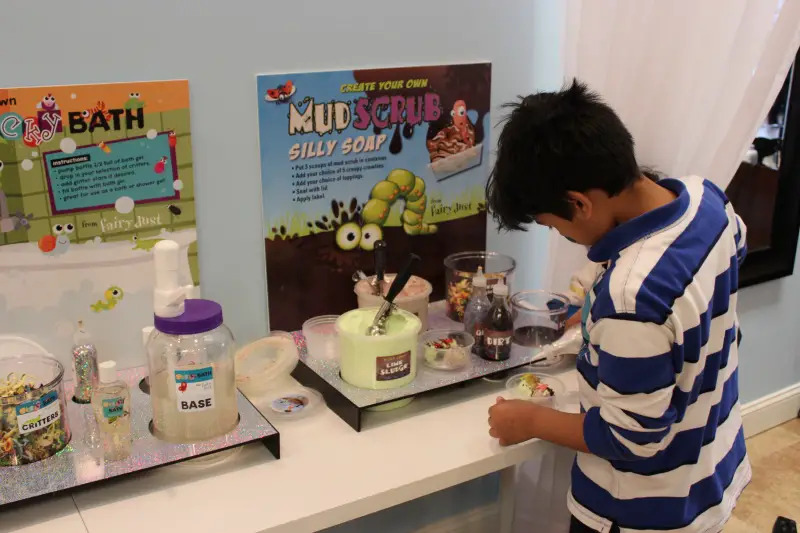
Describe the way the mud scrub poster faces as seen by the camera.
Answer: facing the viewer

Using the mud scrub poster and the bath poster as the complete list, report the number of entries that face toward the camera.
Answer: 2

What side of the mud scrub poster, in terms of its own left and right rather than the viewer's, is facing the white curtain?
left

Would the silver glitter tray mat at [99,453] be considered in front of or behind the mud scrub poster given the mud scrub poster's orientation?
in front

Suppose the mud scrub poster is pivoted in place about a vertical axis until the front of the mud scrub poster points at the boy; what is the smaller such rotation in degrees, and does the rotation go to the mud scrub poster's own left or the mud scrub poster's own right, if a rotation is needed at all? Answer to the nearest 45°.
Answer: approximately 45° to the mud scrub poster's own left

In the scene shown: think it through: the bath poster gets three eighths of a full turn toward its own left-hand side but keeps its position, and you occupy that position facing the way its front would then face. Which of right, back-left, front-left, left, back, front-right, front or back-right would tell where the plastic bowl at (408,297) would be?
front-right

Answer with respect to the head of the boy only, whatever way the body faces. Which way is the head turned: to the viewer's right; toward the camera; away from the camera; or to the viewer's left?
to the viewer's left
